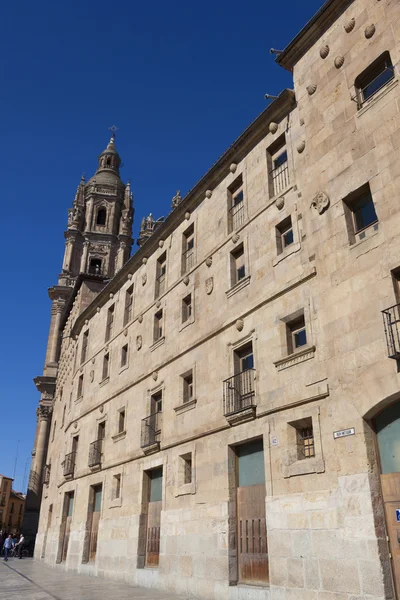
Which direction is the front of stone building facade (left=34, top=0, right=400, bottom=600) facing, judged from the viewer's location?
facing the viewer and to the left of the viewer
